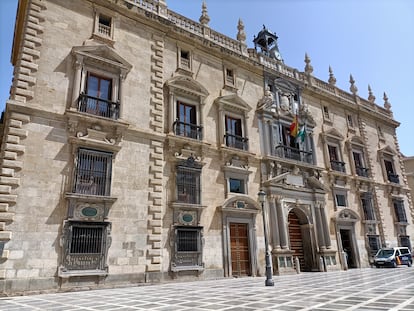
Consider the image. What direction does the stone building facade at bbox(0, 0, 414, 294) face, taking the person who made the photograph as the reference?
facing the viewer and to the right of the viewer
